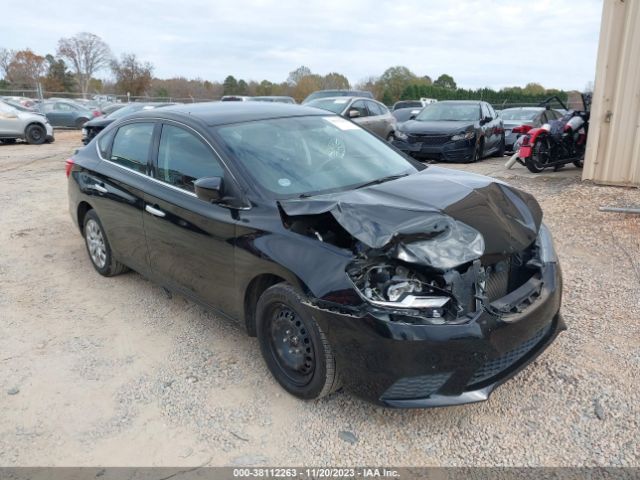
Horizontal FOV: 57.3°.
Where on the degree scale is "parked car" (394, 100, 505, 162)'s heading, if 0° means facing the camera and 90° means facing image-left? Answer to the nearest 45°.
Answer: approximately 45°

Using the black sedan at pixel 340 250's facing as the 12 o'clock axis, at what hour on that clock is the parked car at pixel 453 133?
The parked car is roughly at 8 o'clock from the black sedan.

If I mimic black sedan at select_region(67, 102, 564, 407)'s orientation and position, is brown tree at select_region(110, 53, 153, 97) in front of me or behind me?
behind

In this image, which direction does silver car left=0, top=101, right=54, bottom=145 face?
to the viewer's right

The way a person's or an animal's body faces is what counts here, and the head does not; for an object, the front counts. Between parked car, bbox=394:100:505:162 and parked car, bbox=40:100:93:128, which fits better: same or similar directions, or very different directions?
very different directions
